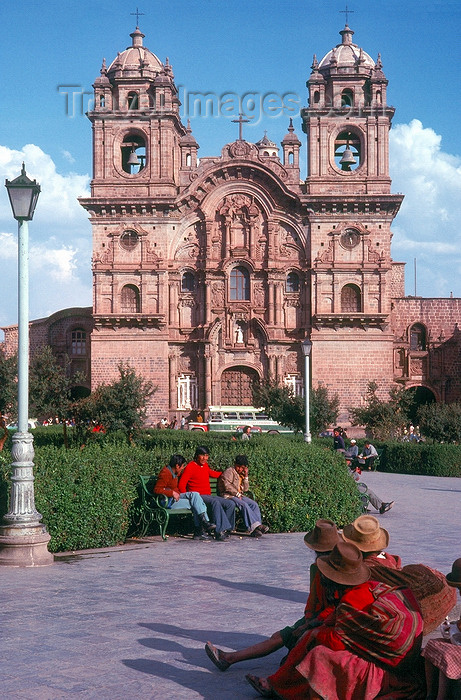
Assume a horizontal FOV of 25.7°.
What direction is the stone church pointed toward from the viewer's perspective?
toward the camera

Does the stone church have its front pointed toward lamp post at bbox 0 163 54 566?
yes

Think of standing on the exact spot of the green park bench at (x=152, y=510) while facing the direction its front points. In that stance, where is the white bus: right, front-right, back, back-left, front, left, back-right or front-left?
back-left

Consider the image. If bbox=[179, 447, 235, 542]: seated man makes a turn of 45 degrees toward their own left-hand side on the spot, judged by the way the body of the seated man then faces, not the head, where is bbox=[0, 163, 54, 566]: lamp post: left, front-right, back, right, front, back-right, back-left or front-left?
back-right

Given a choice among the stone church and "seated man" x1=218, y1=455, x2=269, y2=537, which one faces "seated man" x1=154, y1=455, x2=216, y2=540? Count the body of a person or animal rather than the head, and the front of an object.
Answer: the stone church

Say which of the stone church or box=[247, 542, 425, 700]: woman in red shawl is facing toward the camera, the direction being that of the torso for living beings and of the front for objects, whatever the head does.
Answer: the stone church

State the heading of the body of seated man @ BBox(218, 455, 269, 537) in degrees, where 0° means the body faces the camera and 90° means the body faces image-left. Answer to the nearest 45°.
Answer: approximately 315°

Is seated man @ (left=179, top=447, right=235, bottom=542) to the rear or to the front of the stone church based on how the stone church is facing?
to the front

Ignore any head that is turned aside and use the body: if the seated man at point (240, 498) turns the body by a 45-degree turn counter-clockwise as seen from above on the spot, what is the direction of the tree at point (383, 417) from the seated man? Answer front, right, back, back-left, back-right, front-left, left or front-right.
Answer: left

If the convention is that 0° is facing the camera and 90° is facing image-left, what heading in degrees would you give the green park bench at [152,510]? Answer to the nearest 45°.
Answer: approximately 315°
